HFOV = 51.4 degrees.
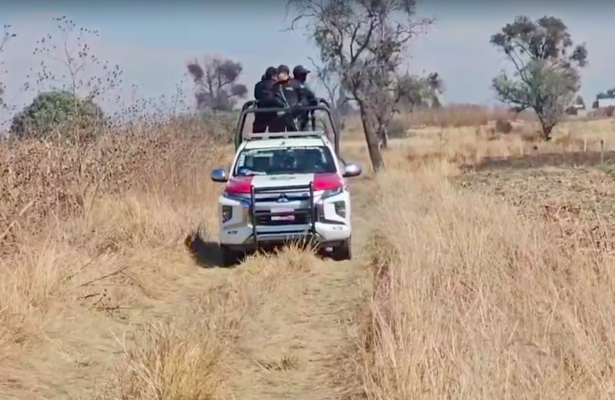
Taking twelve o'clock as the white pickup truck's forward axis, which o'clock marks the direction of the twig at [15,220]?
The twig is roughly at 2 o'clock from the white pickup truck.

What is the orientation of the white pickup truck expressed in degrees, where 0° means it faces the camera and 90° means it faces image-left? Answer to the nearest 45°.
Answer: approximately 0°

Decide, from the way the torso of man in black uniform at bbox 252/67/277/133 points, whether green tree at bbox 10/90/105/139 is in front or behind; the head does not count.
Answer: behind
